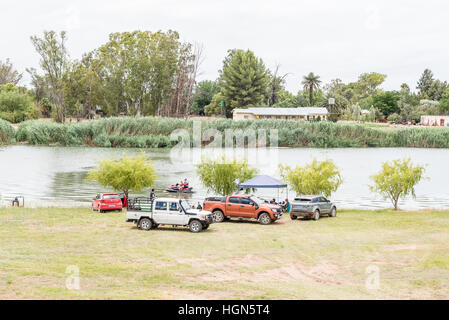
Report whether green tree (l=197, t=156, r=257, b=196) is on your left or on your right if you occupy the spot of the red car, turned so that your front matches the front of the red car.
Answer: on your right

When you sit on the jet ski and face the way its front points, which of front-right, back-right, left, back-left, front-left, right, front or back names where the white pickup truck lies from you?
left

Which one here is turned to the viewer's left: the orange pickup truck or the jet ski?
the jet ski

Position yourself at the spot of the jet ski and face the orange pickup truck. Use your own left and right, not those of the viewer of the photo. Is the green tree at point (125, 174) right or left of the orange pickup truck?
right

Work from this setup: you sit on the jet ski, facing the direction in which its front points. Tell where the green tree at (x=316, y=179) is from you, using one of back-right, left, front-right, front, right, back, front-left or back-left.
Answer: back-left

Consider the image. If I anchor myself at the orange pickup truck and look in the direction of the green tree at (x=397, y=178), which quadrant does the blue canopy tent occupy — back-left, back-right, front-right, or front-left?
front-left

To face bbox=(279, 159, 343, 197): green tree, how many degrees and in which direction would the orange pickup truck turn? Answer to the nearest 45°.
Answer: approximately 90° to its left

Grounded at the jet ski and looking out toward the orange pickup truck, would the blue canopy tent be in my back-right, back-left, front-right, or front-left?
front-left

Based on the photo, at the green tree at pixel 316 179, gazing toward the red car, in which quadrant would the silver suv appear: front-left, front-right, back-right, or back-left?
front-left

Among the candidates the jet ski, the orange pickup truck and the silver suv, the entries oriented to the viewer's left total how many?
1

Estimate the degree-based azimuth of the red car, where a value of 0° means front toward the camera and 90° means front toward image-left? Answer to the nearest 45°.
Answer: approximately 135°
